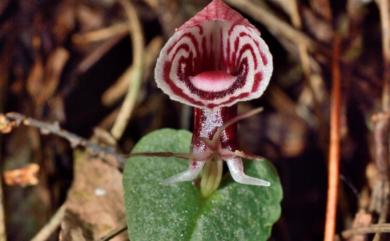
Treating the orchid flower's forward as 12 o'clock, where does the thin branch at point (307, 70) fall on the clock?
The thin branch is roughly at 7 o'clock from the orchid flower.

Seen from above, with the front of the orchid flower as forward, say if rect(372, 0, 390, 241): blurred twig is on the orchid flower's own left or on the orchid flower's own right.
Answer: on the orchid flower's own left

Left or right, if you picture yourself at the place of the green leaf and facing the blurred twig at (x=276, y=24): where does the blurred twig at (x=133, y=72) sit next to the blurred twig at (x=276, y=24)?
left

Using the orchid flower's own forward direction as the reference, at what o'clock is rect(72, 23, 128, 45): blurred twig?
The blurred twig is roughly at 5 o'clock from the orchid flower.

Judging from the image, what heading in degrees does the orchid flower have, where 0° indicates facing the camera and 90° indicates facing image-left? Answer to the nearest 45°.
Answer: approximately 0°

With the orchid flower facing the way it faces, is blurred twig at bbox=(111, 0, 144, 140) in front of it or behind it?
behind

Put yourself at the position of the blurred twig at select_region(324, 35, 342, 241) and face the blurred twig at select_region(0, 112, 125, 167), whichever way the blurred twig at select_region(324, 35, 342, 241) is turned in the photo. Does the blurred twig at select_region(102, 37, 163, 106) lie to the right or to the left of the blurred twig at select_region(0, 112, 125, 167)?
right
